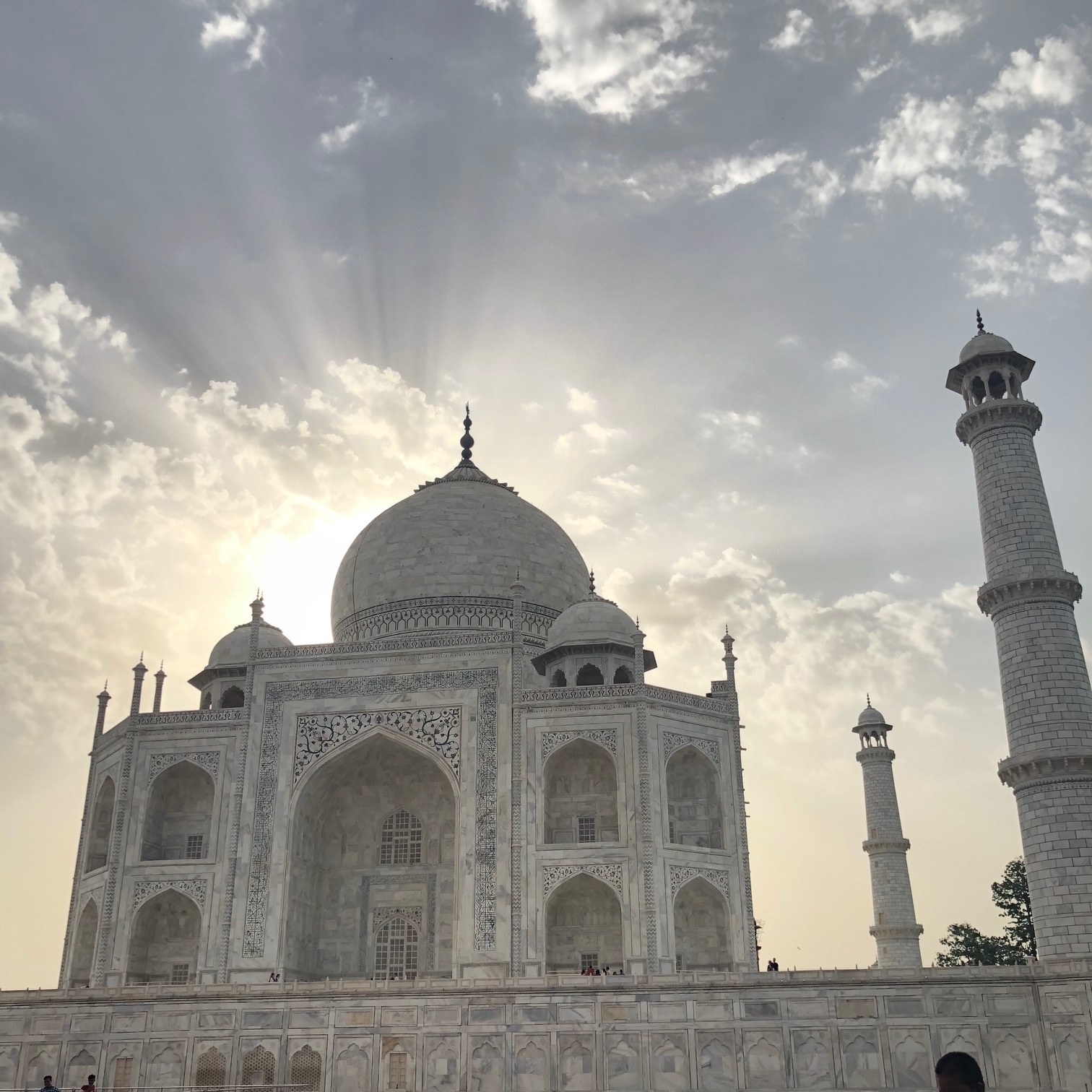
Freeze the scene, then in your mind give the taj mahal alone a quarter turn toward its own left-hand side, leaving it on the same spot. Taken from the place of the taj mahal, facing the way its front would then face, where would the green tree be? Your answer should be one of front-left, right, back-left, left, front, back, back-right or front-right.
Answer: front-left

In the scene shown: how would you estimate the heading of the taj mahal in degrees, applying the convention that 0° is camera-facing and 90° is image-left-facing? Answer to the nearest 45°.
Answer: approximately 0°

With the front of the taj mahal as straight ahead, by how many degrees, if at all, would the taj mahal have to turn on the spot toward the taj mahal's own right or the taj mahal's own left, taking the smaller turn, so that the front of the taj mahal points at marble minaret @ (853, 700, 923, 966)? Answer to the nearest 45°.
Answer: approximately 135° to the taj mahal's own left
